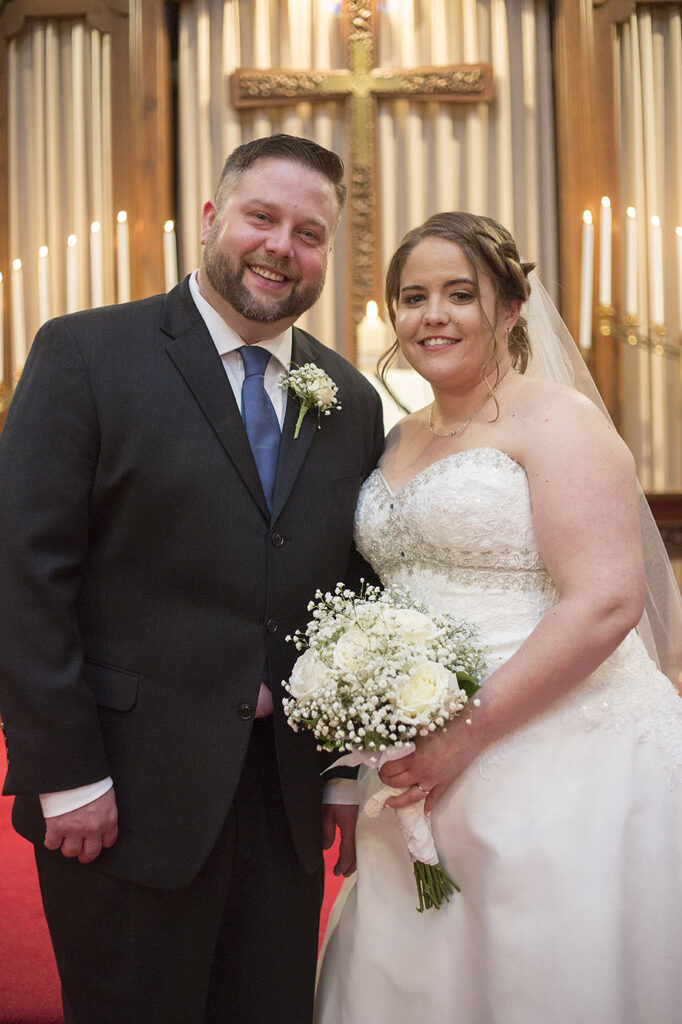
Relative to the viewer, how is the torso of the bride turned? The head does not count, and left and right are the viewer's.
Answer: facing the viewer and to the left of the viewer

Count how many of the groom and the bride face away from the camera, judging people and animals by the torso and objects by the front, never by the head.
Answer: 0

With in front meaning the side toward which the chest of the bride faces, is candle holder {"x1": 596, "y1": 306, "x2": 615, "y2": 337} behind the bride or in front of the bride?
behind

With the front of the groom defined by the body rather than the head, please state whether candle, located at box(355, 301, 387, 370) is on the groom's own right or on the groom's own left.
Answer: on the groom's own left

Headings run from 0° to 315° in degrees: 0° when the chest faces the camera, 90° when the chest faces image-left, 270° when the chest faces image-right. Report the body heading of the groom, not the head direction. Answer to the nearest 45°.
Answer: approximately 315°

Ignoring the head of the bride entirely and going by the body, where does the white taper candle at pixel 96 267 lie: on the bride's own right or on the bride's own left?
on the bride's own right
